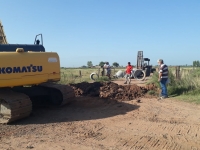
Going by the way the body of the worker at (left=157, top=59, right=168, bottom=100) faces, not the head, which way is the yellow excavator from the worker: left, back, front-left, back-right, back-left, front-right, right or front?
front-left

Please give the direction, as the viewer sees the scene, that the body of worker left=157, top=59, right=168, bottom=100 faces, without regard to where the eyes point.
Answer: to the viewer's left

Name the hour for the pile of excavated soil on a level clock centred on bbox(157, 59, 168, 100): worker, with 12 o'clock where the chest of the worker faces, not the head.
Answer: The pile of excavated soil is roughly at 12 o'clock from the worker.

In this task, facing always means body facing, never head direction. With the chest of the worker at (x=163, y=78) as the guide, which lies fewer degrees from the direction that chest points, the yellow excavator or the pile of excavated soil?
the pile of excavated soil

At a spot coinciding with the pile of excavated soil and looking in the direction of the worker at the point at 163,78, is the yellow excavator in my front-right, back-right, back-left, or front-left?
back-right
